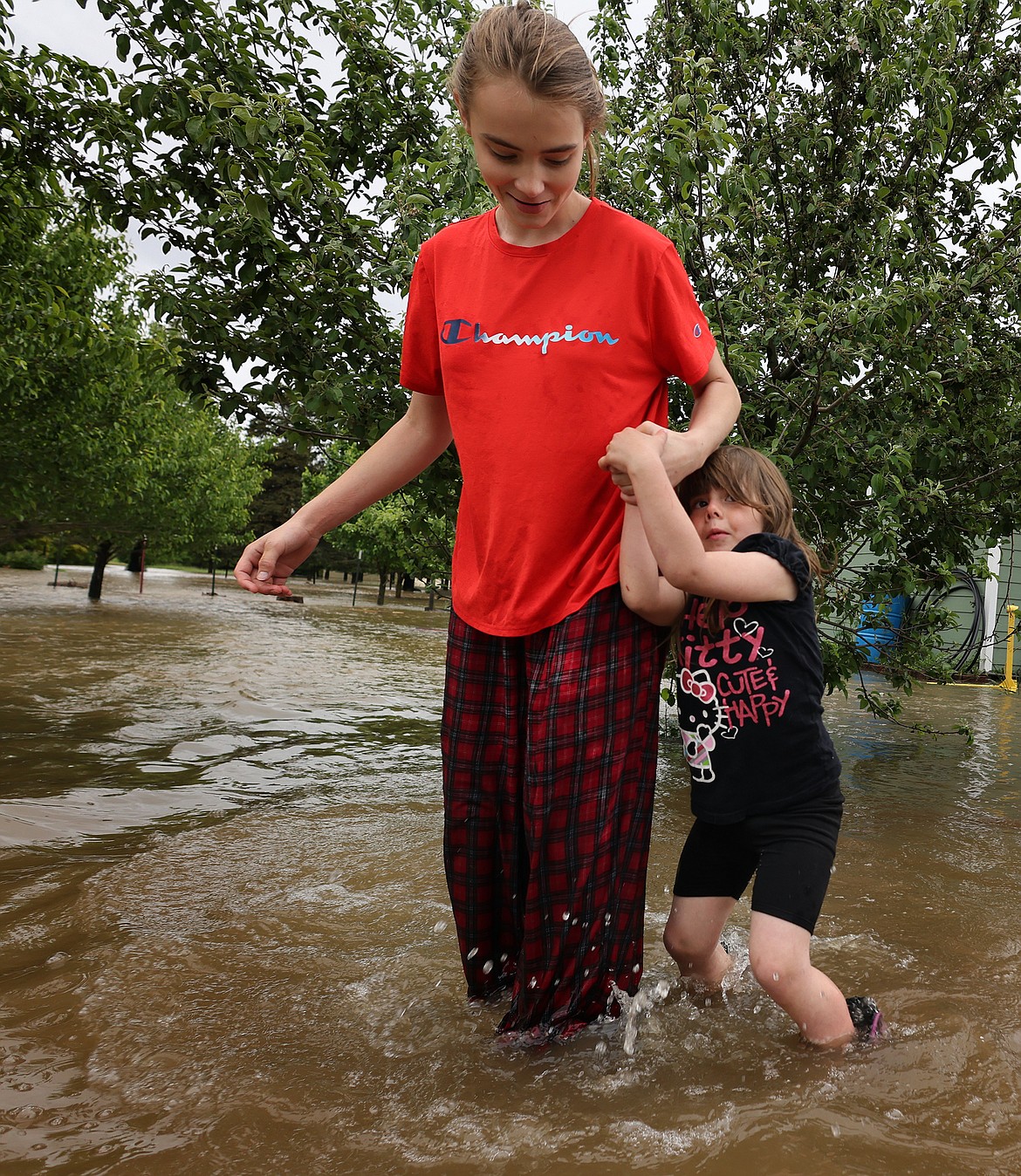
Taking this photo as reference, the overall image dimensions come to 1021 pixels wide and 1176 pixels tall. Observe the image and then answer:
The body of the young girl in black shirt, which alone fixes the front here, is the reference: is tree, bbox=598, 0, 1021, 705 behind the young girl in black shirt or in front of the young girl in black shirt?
behind

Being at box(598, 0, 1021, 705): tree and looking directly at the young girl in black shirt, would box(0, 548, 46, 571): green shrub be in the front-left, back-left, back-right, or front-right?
back-right

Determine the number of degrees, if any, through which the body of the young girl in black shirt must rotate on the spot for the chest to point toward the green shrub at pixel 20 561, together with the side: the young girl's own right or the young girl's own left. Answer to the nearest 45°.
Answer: approximately 90° to the young girl's own right

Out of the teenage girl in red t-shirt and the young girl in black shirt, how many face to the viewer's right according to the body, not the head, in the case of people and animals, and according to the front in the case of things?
0

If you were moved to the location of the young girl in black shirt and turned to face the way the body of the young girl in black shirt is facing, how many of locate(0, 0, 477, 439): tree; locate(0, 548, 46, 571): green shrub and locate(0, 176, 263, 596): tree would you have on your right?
3

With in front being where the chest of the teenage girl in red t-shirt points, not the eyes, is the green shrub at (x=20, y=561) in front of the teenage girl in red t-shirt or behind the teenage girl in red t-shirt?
behind

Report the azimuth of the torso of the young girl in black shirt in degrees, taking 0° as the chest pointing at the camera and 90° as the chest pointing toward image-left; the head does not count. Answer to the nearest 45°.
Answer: approximately 45°

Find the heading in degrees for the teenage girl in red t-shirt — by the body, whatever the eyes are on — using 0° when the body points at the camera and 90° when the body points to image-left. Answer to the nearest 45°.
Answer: approximately 0°

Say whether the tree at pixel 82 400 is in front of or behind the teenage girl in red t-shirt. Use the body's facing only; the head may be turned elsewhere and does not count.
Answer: behind

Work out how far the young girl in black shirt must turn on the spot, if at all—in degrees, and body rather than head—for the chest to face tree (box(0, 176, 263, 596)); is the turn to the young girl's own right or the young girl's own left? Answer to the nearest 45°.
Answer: approximately 90° to the young girl's own right

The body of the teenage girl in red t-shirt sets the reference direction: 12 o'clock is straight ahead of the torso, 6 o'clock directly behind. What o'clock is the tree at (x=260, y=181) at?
The tree is roughly at 5 o'clock from the teenage girl in red t-shirt.
